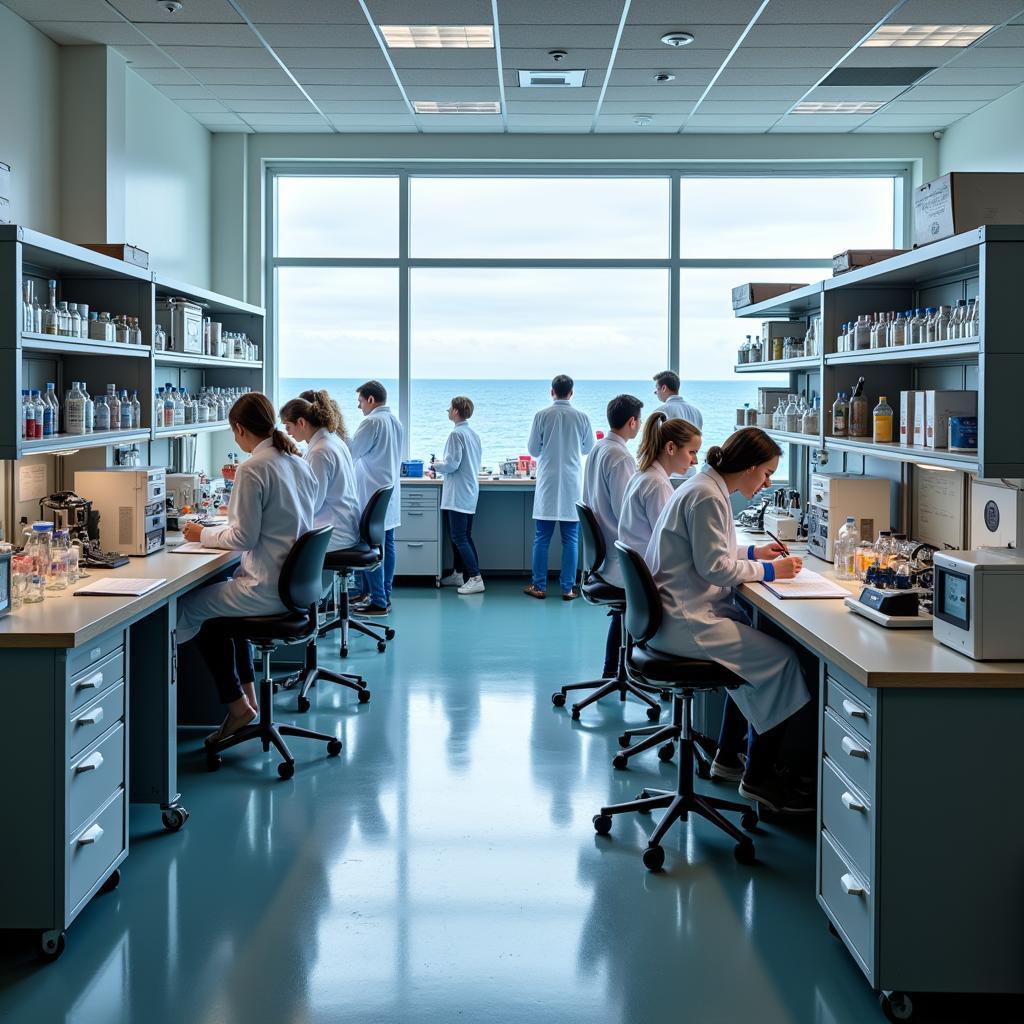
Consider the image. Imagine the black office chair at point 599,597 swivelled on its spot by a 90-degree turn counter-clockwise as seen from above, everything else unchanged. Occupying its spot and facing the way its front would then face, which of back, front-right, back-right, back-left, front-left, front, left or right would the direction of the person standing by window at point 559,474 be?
front

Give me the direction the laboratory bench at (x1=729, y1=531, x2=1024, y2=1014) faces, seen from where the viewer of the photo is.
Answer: facing to the left of the viewer

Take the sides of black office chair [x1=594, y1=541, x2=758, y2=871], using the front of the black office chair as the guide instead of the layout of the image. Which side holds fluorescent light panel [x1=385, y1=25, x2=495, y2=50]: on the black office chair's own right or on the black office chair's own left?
on the black office chair's own left

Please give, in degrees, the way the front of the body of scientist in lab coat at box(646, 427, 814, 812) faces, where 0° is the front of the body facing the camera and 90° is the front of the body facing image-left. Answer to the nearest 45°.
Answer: approximately 270°

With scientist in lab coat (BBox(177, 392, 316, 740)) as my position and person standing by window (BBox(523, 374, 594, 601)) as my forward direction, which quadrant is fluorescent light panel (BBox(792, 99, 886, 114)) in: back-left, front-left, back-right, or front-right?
front-right

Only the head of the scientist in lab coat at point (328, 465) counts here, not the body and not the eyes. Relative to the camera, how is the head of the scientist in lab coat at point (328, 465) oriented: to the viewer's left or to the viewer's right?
to the viewer's left

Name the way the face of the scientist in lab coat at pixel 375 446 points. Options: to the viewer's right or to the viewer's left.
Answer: to the viewer's left

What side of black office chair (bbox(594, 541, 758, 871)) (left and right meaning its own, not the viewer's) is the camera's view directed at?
right

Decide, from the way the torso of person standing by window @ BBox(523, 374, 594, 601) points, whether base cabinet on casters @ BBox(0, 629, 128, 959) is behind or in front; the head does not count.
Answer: behind

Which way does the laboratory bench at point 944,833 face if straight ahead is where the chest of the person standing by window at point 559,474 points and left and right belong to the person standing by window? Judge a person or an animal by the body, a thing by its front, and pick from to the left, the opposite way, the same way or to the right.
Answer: to the left
